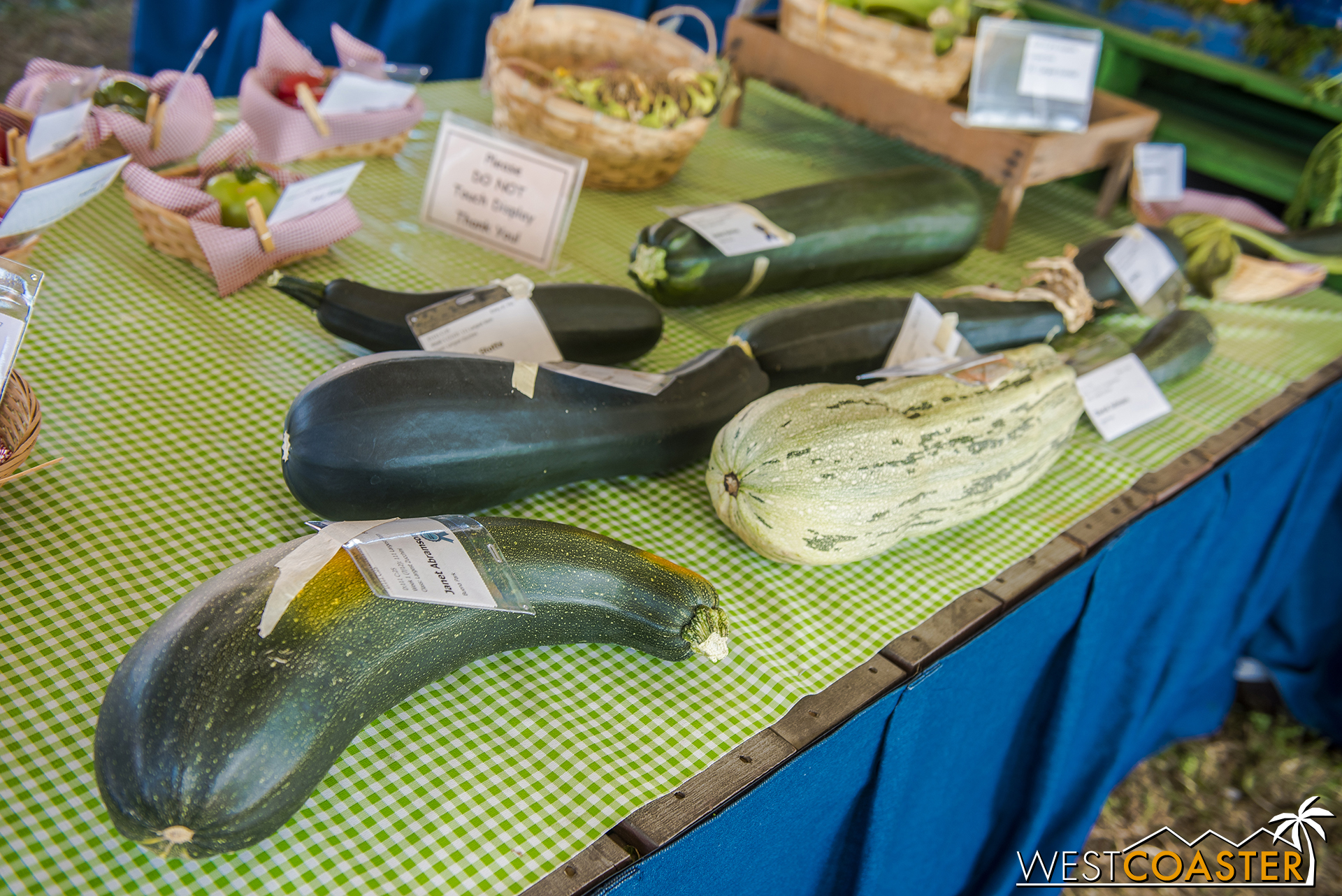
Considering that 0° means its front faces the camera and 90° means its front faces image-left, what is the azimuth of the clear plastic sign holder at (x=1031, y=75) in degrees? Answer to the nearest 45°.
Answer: approximately 0°

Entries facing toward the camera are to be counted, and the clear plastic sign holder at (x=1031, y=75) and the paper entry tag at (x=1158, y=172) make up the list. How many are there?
2

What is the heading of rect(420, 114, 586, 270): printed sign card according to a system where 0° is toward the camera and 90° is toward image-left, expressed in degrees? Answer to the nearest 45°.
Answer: approximately 0°

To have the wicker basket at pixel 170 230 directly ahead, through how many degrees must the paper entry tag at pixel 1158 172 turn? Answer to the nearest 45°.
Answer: approximately 45° to its right
